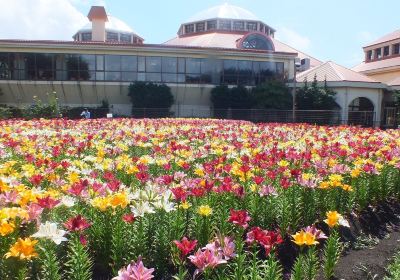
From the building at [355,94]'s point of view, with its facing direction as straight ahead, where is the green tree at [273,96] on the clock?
The green tree is roughly at 2 o'clock from the building.

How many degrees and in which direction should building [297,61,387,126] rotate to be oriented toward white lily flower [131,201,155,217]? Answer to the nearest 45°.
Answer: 0° — it already faces it

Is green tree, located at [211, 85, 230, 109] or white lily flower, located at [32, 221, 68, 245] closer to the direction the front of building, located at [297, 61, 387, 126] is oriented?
the white lily flower

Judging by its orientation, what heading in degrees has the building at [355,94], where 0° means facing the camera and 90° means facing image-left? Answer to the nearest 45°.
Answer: approximately 0°

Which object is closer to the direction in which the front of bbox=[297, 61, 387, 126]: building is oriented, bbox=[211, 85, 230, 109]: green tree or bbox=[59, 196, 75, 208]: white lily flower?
the white lily flower

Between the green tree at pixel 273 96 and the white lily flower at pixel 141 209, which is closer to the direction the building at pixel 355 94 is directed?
the white lily flower

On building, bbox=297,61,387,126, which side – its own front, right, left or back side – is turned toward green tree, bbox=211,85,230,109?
right

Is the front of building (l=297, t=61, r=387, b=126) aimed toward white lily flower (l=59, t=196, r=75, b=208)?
yes

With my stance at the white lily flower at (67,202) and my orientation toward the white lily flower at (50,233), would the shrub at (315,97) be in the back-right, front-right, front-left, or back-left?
back-left

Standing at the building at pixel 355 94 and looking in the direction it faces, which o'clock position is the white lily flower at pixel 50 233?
The white lily flower is roughly at 12 o'clock from the building.
